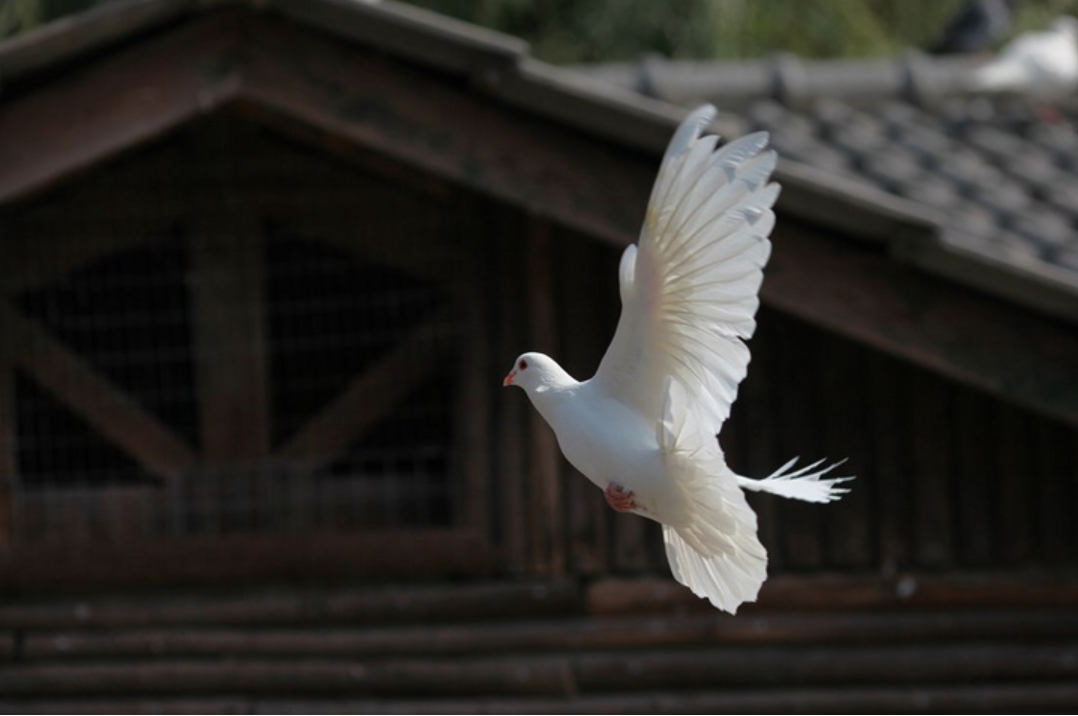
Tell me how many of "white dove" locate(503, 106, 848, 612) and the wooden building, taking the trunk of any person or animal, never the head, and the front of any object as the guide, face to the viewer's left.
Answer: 1

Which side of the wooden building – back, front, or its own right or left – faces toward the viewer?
front

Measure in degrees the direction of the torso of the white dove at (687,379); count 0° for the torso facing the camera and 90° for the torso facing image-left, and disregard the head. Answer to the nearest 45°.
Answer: approximately 90°

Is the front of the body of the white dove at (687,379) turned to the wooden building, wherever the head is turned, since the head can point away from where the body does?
no

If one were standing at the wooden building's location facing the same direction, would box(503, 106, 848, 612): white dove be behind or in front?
in front

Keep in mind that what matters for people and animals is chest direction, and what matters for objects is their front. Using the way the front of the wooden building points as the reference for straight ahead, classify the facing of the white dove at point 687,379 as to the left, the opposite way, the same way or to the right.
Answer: to the right
